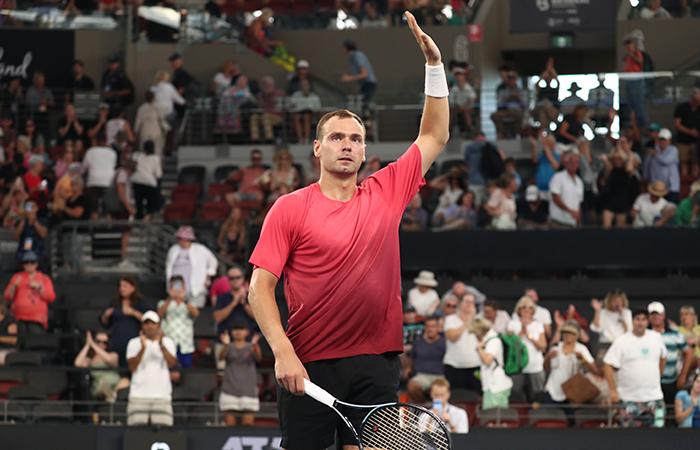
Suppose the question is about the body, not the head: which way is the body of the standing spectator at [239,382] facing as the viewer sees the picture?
toward the camera

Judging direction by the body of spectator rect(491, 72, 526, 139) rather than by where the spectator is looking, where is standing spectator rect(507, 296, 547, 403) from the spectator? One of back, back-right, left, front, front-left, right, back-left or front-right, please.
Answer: front

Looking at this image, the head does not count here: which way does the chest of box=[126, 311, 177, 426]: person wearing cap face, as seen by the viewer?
toward the camera

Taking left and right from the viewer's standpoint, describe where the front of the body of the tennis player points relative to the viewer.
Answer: facing the viewer

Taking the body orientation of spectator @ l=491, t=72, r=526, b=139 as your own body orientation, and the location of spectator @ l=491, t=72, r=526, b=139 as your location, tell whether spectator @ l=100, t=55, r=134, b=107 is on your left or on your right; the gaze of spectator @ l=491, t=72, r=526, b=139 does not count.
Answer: on your right

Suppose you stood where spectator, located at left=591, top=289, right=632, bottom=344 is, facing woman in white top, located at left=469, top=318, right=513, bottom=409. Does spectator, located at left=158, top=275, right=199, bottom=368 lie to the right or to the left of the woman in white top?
right

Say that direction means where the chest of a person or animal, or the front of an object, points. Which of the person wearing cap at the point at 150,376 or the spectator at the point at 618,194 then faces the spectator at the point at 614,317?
the spectator at the point at 618,194

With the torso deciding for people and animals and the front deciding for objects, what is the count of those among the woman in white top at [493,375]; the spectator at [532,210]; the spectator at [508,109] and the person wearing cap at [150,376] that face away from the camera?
0

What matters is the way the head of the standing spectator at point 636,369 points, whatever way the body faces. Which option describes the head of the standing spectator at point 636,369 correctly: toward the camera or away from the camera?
toward the camera

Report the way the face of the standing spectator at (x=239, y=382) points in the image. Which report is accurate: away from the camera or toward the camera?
toward the camera

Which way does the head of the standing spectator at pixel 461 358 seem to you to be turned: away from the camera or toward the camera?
toward the camera

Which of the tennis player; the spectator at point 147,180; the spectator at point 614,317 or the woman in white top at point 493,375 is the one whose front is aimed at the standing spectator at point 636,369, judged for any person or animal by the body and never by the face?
the spectator at point 614,317

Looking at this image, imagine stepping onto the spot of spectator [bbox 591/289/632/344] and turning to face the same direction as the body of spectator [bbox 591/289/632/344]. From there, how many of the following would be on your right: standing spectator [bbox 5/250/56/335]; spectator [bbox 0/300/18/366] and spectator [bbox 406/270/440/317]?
3

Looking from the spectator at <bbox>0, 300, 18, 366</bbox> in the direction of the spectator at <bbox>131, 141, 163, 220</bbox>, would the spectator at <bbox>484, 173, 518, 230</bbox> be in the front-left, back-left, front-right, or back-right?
front-right
